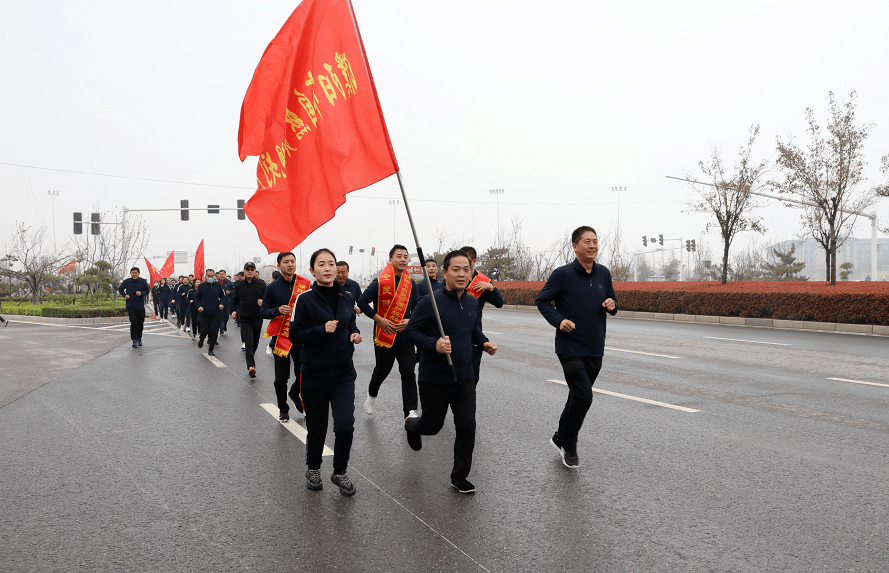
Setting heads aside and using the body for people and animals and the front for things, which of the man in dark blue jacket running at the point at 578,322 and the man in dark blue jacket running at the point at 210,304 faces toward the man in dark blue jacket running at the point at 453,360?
the man in dark blue jacket running at the point at 210,304

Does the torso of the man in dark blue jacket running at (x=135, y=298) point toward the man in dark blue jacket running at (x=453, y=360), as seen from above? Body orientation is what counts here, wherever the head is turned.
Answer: yes

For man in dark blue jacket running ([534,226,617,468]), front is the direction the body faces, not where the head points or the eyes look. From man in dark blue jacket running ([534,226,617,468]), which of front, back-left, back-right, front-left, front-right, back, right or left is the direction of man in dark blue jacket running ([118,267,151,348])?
back

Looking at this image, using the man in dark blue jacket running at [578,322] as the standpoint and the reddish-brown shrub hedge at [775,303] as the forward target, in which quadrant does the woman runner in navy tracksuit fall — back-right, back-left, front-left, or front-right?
back-left

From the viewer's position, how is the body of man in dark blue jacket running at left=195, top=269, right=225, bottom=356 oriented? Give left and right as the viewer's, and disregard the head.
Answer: facing the viewer

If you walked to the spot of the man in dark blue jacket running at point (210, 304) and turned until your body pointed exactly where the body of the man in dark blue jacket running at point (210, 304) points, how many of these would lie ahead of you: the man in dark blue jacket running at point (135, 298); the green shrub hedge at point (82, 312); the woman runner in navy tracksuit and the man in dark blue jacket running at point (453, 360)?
2

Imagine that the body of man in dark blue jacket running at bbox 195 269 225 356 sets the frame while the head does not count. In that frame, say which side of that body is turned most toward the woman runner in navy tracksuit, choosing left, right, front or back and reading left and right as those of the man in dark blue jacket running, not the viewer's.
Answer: front

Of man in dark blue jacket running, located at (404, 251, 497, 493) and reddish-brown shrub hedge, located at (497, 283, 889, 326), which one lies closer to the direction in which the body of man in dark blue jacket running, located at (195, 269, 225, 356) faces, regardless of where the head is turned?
the man in dark blue jacket running

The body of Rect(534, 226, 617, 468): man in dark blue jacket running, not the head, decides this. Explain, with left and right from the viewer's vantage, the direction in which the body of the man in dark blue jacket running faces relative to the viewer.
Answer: facing the viewer and to the right of the viewer

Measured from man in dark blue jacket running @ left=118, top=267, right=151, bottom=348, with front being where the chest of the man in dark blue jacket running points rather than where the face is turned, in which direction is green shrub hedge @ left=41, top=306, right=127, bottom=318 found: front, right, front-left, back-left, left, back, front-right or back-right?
back

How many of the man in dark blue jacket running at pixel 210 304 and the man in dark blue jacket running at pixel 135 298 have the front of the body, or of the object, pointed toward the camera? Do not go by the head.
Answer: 2

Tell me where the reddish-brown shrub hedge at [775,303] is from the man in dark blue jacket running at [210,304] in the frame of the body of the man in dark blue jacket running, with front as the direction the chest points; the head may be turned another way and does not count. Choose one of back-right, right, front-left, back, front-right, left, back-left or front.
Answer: left

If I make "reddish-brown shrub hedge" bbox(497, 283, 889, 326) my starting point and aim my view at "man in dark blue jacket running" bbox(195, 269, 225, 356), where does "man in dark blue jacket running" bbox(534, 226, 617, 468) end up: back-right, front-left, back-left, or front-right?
front-left
